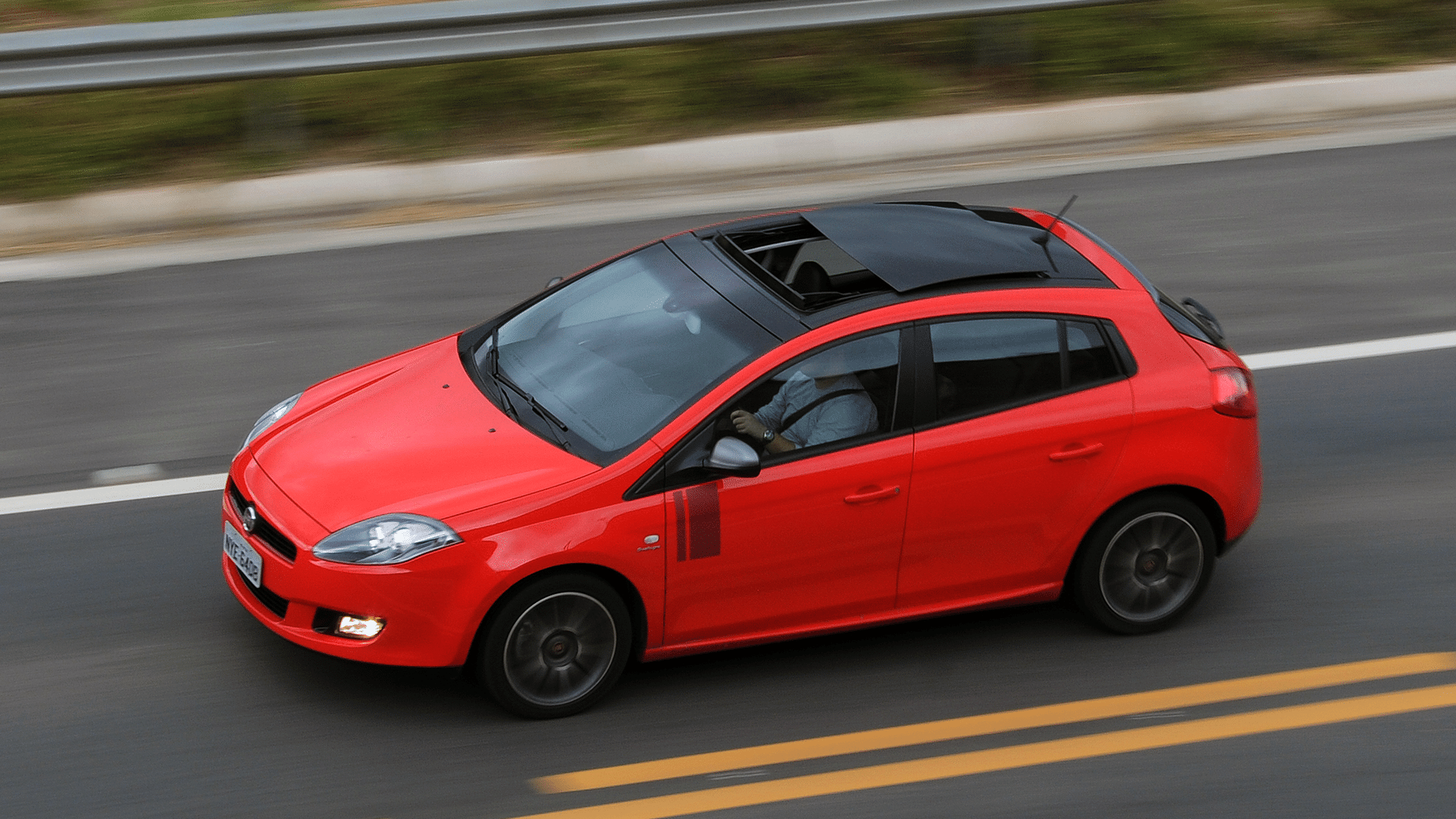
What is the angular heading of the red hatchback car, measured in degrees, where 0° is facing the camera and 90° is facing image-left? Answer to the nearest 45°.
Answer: approximately 45°

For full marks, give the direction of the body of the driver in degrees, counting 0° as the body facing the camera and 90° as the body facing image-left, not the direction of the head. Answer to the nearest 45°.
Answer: approximately 45°

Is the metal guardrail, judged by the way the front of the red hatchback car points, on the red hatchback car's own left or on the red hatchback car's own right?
on the red hatchback car's own right

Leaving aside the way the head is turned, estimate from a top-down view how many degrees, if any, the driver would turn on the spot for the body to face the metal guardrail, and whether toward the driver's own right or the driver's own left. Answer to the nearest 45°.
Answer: approximately 90° to the driver's own right
